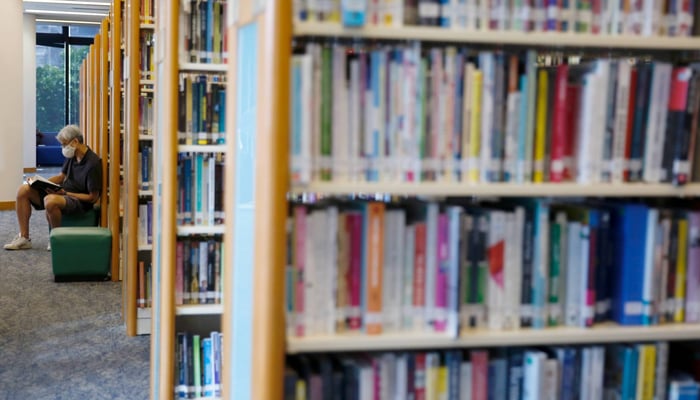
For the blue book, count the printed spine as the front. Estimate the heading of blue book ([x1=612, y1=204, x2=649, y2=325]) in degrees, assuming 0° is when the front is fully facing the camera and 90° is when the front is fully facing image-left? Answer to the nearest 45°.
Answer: approximately 0°

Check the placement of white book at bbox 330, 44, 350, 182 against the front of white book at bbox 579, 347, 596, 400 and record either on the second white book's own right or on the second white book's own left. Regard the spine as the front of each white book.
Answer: on the second white book's own right

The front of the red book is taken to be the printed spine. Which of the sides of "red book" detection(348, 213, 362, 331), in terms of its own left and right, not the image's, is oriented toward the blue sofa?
back

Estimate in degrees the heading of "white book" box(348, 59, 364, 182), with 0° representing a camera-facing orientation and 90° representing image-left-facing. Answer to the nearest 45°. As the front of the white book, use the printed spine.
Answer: approximately 0°
